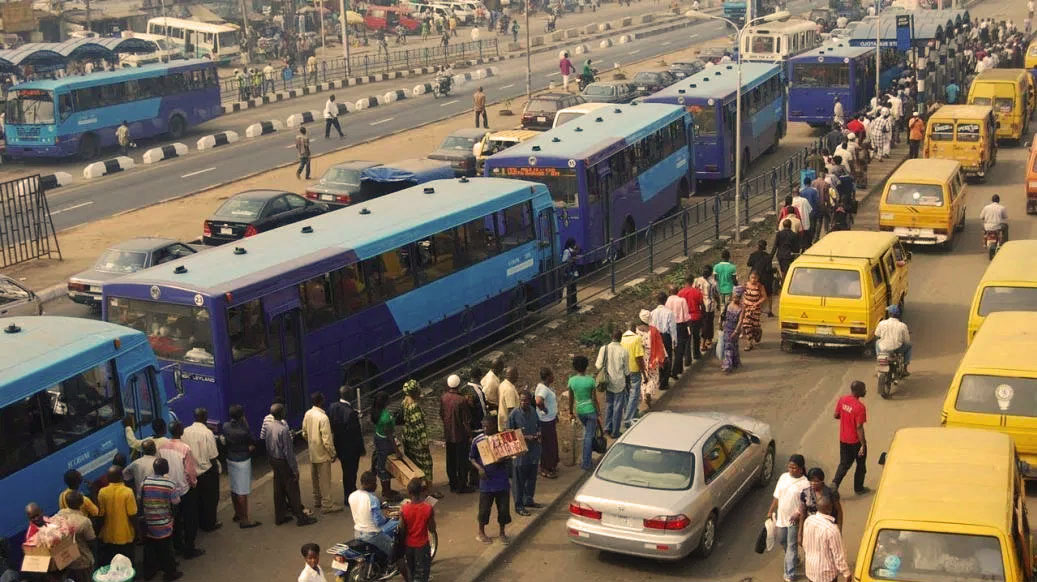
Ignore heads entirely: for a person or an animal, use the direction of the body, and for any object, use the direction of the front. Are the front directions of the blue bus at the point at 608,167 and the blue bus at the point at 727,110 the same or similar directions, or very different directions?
same or similar directions

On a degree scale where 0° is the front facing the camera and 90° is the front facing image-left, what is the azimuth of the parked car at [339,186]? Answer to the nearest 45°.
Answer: approximately 225°

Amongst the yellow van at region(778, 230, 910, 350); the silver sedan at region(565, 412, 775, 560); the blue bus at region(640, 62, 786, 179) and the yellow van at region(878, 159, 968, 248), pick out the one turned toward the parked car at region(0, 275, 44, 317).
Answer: the blue bus

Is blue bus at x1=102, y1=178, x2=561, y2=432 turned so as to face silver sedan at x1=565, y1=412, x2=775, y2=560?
no

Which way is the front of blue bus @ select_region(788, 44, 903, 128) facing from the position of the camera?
facing the viewer and to the left of the viewer

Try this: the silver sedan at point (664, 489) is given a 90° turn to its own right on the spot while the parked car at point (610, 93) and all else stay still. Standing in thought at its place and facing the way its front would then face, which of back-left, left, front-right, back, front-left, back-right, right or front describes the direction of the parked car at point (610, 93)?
back-left

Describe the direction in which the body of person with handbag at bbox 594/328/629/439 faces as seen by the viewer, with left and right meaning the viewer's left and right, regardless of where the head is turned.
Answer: facing away from the viewer

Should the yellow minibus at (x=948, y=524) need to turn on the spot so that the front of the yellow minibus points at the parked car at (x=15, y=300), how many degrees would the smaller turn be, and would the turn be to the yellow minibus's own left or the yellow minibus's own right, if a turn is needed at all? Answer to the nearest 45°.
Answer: approximately 45° to the yellow minibus's own left

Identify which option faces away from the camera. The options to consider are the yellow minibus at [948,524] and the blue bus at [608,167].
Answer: the yellow minibus
